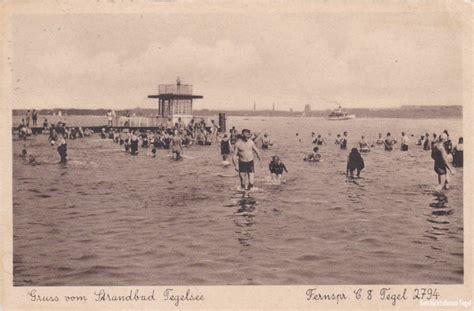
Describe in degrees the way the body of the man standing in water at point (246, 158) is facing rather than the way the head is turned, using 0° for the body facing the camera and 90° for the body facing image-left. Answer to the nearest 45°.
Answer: approximately 0°
